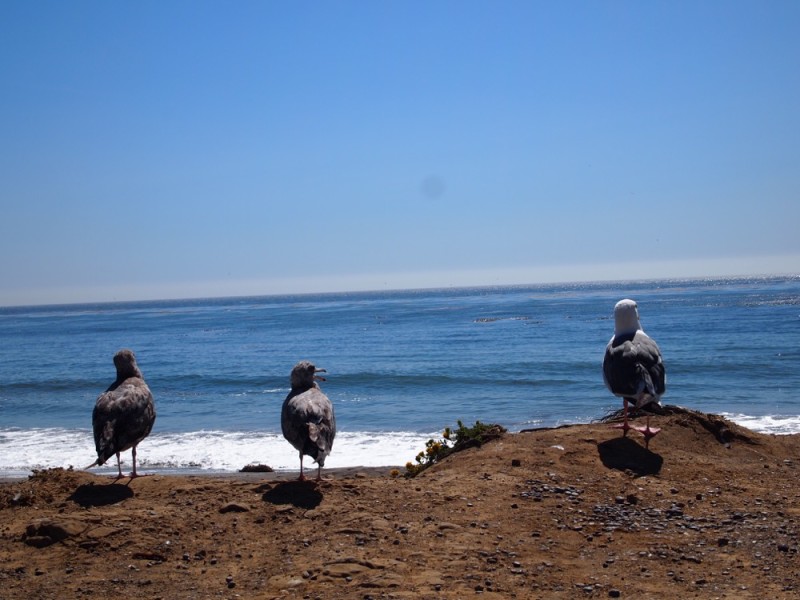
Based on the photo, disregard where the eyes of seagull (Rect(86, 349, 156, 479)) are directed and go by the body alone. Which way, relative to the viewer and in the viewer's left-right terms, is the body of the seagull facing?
facing away from the viewer and to the right of the viewer

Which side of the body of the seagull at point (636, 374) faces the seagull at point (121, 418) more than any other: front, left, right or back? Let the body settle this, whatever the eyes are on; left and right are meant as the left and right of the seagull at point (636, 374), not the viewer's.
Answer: left

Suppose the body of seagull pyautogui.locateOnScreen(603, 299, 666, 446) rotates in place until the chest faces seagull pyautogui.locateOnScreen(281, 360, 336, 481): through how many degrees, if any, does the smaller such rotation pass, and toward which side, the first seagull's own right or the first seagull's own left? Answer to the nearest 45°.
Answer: approximately 135° to the first seagull's own left

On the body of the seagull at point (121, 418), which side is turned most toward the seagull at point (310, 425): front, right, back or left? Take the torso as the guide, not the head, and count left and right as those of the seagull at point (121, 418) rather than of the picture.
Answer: right

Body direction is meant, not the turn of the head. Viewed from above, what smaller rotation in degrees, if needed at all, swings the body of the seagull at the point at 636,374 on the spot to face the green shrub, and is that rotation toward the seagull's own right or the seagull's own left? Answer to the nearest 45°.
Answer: approximately 90° to the seagull's own left

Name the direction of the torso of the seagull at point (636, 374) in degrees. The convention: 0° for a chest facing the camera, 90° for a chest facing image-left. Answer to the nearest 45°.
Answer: approximately 180°
